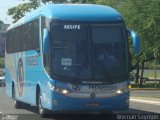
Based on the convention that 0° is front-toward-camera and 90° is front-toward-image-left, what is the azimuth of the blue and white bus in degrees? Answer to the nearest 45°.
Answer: approximately 0°

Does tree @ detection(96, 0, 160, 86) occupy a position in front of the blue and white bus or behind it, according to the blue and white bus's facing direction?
behind
